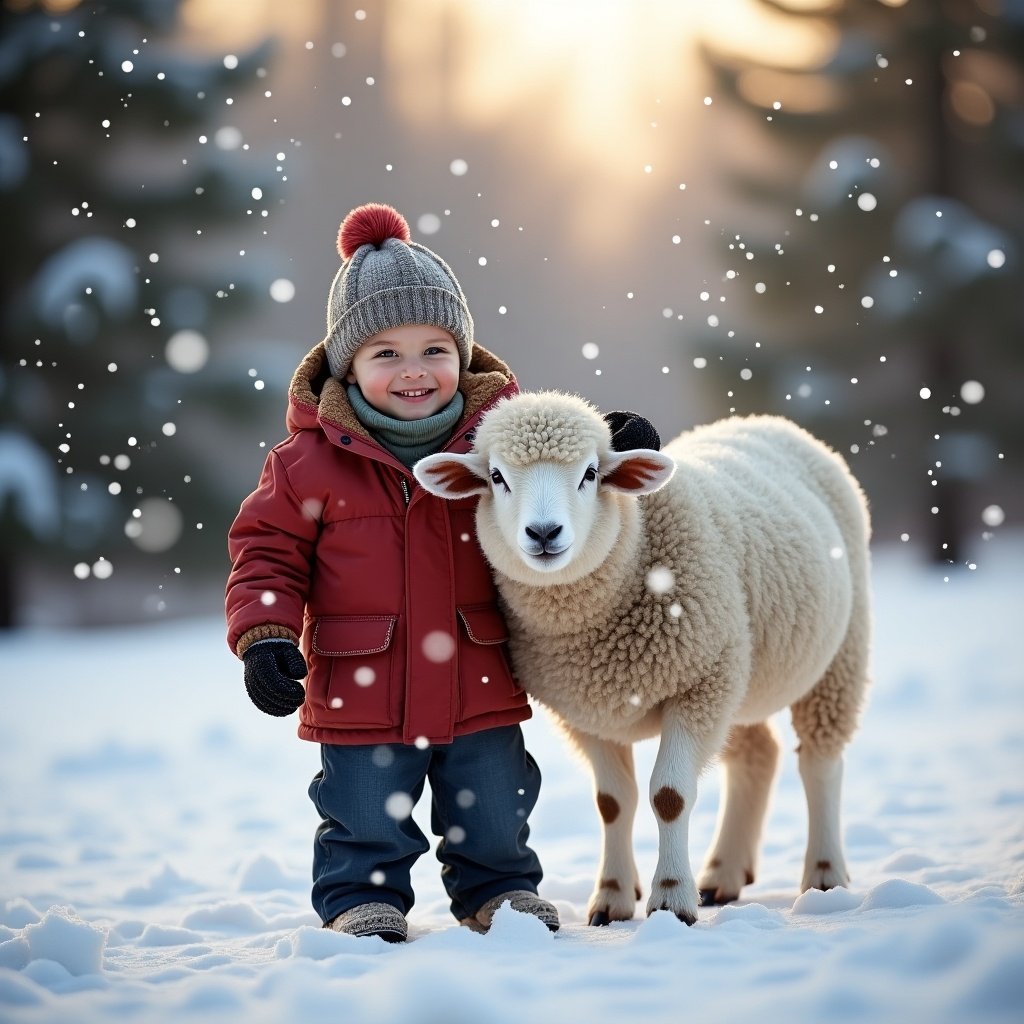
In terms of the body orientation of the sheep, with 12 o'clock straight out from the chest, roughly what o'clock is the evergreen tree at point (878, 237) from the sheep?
The evergreen tree is roughly at 5 o'clock from the sheep.

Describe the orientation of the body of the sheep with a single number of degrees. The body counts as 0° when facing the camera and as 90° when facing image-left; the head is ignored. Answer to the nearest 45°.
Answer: approximately 45°

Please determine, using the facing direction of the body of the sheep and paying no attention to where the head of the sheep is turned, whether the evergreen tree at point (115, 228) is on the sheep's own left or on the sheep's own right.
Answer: on the sheep's own right
